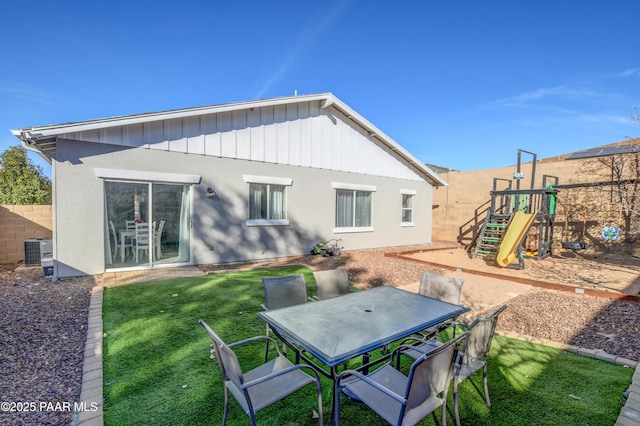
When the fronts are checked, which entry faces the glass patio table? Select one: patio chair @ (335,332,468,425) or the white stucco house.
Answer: the patio chair

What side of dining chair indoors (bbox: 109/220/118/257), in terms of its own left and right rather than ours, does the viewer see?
right

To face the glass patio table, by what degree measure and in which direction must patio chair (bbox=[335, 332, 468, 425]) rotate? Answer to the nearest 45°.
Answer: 0° — it already faces it

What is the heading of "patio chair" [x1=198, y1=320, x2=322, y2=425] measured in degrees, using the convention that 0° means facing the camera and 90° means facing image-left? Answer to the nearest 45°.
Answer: approximately 225°

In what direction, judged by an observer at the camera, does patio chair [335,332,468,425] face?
facing away from the viewer and to the left of the viewer

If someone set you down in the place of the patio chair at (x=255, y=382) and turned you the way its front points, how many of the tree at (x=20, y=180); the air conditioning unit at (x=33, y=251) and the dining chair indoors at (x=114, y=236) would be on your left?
3

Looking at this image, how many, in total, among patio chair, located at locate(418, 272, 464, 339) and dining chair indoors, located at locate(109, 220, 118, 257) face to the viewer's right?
1
